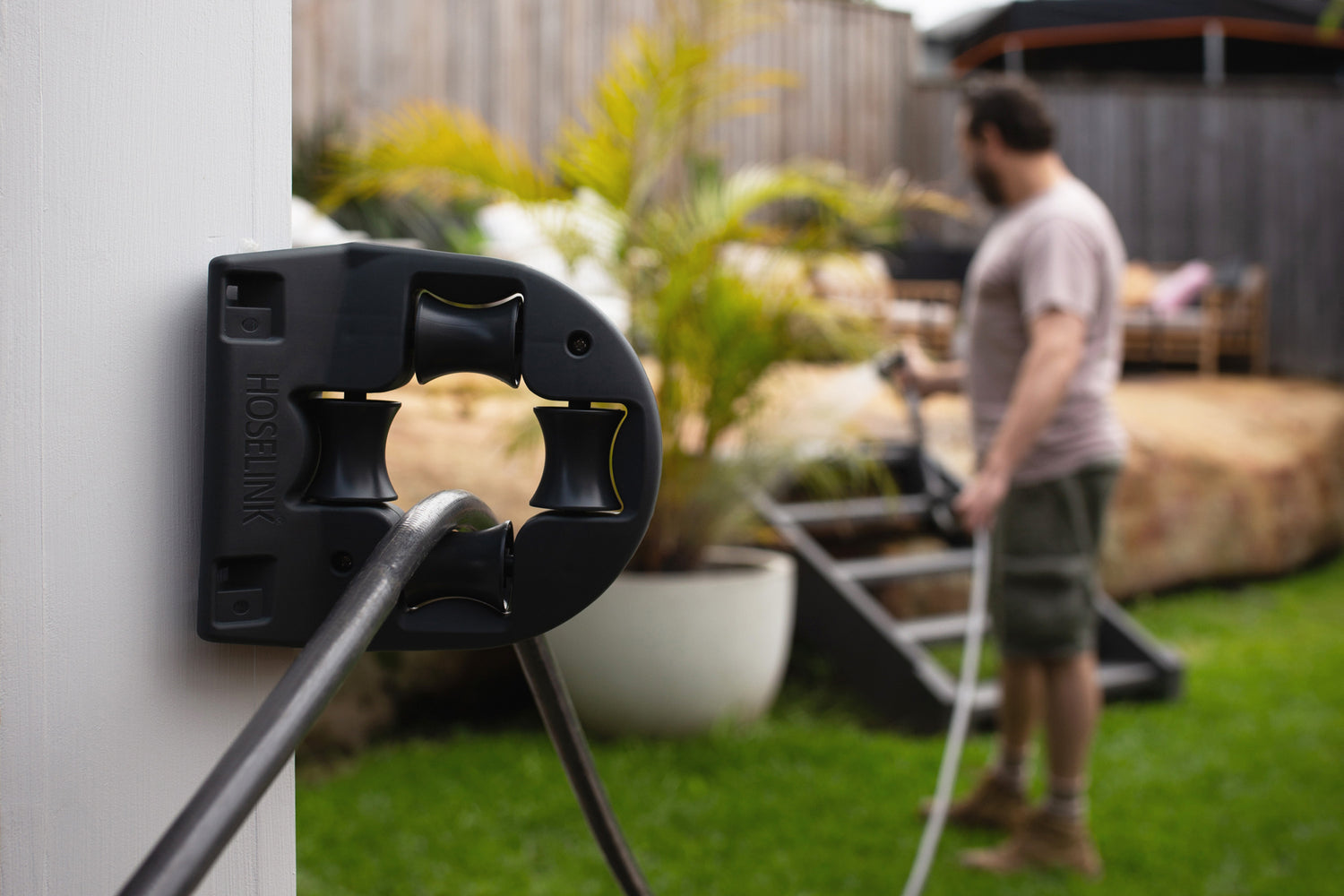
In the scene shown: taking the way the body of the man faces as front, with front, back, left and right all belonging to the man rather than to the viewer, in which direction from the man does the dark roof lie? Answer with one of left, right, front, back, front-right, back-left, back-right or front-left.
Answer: right

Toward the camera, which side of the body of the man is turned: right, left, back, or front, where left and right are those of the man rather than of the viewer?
left

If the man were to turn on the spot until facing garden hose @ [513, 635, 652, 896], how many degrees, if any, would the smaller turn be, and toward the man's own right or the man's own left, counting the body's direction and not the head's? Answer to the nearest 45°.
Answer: approximately 90° to the man's own left

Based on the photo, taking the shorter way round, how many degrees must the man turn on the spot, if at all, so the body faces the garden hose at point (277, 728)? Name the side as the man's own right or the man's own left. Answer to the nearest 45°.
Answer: approximately 90° to the man's own left
